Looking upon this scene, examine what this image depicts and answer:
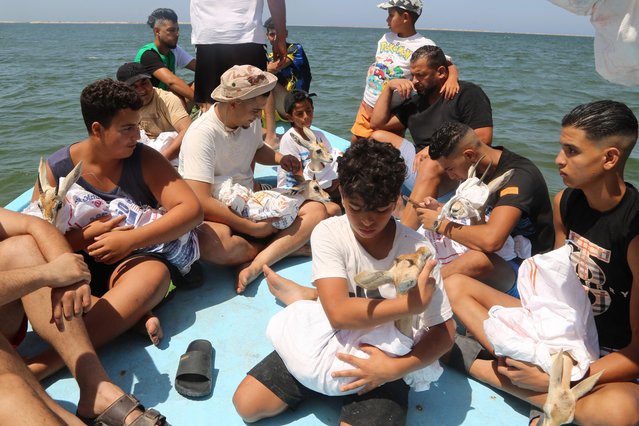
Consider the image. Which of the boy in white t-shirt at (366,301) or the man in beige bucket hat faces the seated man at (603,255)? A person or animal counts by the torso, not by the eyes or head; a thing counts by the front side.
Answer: the man in beige bucket hat

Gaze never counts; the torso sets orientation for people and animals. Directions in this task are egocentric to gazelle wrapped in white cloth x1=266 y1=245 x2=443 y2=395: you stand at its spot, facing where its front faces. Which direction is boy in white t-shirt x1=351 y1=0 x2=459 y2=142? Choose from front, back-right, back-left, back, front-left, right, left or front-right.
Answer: left

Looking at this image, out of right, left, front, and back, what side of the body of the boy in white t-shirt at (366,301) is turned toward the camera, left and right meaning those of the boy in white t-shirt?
front

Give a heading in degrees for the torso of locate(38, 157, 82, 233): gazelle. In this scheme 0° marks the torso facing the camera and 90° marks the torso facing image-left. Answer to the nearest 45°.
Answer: approximately 45°

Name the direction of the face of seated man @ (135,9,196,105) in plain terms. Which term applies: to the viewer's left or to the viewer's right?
to the viewer's right

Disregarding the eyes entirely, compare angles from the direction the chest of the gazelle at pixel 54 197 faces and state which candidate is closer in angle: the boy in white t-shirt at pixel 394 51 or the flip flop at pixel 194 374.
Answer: the flip flop

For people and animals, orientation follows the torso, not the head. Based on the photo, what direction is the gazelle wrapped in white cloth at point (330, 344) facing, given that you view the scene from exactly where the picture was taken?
facing to the right of the viewer

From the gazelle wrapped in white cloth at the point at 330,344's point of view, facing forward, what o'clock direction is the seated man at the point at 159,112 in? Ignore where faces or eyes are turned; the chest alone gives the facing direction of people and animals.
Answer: The seated man is roughly at 8 o'clock from the gazelle wrapped in white cloth.

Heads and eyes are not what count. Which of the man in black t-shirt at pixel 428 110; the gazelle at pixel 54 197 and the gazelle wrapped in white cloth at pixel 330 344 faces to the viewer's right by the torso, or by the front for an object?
the gazelle wrapped in white cloth

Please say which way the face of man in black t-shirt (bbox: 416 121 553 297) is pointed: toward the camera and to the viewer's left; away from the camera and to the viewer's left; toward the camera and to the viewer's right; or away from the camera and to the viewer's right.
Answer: toward the camera and to the viewer's left

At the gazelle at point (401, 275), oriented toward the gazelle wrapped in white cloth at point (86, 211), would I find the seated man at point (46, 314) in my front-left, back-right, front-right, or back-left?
front-left

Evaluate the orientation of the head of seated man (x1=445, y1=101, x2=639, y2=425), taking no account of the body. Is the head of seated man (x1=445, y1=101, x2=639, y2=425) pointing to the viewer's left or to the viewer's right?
to the viewer's left

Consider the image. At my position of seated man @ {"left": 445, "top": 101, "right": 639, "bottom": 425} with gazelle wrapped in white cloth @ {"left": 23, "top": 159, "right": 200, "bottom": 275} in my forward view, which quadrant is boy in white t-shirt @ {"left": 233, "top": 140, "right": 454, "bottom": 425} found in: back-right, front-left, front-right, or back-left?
front-left

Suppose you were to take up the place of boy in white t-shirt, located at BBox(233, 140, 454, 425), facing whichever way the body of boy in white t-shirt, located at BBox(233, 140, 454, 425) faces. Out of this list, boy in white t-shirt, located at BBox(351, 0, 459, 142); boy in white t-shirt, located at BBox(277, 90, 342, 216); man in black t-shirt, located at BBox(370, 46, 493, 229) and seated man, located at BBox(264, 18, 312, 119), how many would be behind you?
4

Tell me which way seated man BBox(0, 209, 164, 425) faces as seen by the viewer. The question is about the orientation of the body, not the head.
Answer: to the viewer's right
